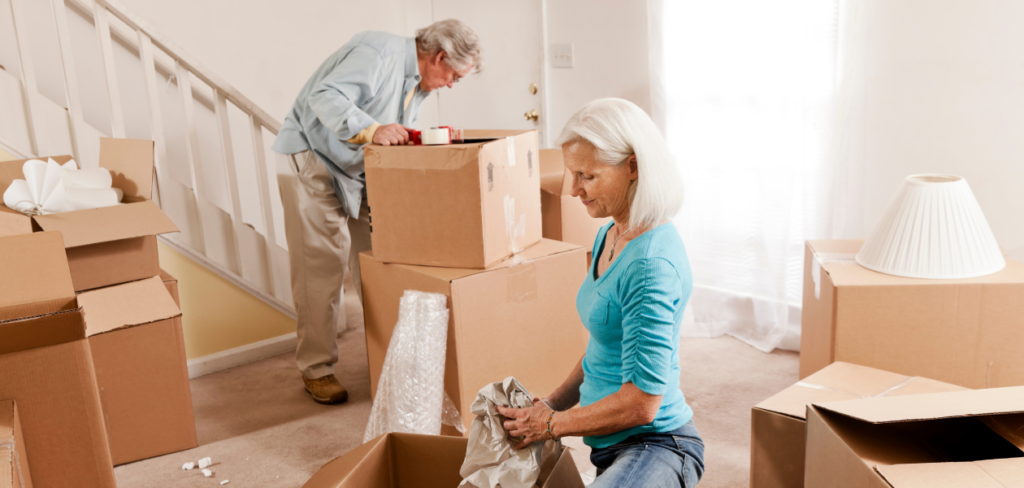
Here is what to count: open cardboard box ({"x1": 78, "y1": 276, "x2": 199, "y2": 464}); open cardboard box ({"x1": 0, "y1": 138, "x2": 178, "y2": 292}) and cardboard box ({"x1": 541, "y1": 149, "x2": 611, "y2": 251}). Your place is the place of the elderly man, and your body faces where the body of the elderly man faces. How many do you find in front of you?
1

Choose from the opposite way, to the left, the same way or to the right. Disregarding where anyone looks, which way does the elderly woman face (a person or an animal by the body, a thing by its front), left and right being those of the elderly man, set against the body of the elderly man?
the opposite way

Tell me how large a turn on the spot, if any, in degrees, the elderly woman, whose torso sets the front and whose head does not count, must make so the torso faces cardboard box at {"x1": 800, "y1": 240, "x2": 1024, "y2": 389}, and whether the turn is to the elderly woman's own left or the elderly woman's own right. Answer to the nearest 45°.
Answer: approximately 135° to the elderly woman's own right

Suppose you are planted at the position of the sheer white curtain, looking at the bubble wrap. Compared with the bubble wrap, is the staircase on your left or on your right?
right

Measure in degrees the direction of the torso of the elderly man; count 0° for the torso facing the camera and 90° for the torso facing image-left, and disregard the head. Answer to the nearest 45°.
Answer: approximately 270°

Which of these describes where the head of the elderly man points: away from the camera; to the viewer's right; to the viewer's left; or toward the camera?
to the viewer's right

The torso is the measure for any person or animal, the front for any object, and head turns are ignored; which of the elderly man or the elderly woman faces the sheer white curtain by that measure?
the elderly man

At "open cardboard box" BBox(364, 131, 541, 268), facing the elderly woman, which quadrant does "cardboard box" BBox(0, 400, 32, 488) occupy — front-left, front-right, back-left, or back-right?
front-right

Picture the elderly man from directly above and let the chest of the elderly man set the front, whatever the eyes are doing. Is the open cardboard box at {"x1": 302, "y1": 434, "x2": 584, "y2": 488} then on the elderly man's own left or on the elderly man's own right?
on the elderly man's own right

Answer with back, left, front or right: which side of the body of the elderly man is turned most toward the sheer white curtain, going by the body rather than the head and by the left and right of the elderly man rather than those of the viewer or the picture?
front

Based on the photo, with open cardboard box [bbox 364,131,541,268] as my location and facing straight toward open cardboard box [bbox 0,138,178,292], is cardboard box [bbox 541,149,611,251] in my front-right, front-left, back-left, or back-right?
back-right

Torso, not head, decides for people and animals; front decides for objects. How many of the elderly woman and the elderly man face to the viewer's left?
1

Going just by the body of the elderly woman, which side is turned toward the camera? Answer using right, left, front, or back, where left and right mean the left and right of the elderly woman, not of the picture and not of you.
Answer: left

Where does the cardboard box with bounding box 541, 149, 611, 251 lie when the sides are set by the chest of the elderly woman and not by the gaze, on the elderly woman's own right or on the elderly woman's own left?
on the elderly woman's own right

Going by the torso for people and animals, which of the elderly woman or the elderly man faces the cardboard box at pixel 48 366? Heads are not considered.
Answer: the elderly woman
